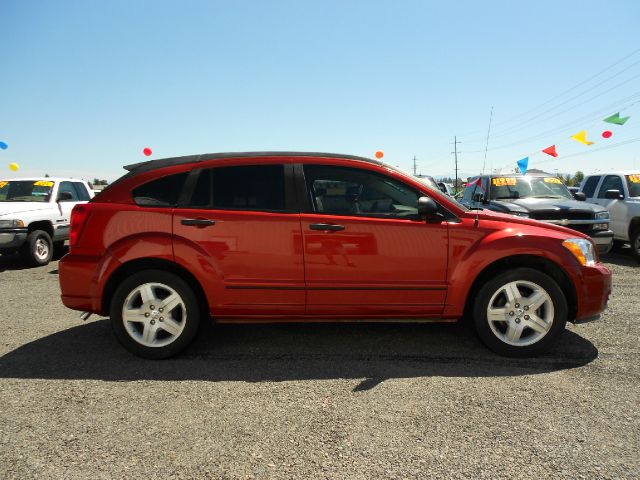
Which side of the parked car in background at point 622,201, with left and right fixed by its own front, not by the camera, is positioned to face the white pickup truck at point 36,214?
right

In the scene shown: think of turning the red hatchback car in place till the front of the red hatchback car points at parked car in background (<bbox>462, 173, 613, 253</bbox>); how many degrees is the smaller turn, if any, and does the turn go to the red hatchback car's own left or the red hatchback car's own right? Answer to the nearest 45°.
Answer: approximately 45° to the red hatchback car's own left

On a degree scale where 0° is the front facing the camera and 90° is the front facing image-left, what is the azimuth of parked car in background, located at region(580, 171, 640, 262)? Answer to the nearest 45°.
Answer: approximately 315°

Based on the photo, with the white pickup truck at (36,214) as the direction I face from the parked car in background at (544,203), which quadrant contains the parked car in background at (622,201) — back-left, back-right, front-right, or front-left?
back-right

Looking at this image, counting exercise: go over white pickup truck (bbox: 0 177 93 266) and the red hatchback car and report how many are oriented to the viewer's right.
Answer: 1

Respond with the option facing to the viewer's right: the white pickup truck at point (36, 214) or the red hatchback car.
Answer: the red hatchback car

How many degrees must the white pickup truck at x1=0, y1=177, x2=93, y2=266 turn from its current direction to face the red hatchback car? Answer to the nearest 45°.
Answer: approximately 45° to its left

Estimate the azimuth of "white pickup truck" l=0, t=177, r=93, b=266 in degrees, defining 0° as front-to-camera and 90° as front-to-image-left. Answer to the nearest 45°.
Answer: approximately 45°

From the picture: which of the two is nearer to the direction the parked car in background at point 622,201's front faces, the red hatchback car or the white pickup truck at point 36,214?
the red hatchback car

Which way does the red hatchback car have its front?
to the viewer's right

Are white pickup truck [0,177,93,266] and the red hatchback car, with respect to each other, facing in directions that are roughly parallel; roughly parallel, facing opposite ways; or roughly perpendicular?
roughly perpendicular

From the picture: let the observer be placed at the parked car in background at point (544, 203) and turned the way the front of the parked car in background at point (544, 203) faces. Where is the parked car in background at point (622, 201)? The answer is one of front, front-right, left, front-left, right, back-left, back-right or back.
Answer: left

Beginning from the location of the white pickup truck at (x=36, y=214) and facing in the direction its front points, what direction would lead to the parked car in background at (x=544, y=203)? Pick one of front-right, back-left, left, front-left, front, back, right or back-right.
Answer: left
